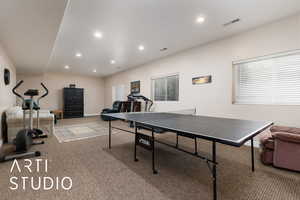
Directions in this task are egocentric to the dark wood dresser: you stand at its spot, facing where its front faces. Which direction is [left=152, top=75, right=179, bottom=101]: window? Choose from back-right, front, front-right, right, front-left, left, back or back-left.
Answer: front-left

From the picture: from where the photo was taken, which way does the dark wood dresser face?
toward the camera

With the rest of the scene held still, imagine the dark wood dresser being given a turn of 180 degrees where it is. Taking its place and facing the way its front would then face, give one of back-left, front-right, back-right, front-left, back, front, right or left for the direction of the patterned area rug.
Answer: back
